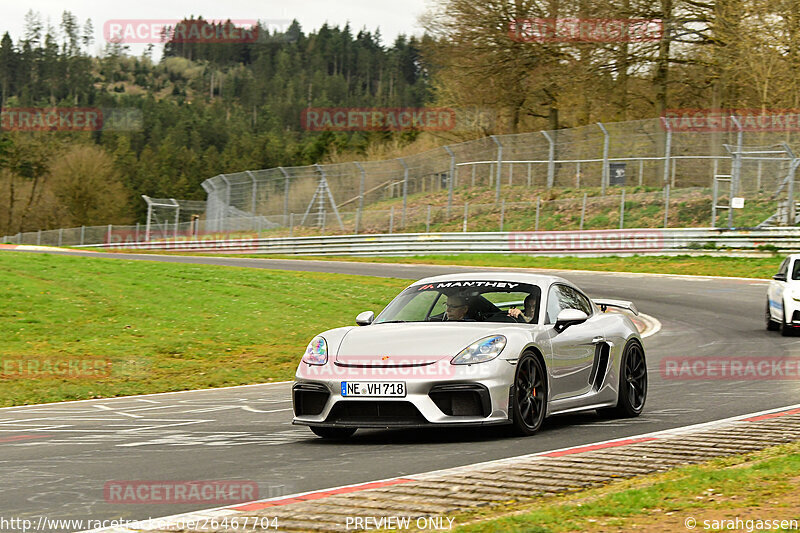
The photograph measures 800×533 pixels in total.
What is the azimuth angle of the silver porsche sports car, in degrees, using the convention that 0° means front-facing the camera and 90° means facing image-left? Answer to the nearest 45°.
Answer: approximately 45°

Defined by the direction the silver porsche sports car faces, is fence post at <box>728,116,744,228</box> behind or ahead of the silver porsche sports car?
behind

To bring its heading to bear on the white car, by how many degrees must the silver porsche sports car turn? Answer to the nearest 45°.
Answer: approximately 180°

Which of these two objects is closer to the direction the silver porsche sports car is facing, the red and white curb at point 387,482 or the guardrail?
the red and white curb

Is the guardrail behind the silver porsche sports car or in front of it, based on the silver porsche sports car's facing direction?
behind

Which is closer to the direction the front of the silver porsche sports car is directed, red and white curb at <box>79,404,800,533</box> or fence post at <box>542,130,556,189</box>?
the red and white curb

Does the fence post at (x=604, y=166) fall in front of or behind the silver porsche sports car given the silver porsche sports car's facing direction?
behind

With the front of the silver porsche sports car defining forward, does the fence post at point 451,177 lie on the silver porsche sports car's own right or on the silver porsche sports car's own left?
on the silver porsche sports car's own right

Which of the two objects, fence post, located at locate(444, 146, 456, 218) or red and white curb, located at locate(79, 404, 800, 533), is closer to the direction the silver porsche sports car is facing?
the red and white curb

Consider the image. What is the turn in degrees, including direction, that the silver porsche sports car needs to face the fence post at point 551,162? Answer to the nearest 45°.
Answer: approximately 135° to its right
